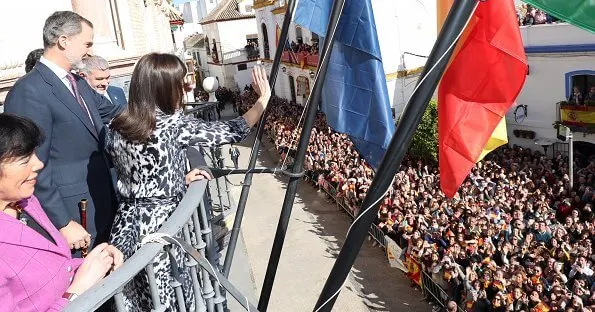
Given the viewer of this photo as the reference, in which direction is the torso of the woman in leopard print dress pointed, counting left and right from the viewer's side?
facing away from the viewer and to the right of the viewer

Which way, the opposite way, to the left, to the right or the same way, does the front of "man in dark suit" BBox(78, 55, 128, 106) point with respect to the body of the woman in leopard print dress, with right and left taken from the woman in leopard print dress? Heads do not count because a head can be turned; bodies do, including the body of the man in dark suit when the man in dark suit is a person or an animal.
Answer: to the right

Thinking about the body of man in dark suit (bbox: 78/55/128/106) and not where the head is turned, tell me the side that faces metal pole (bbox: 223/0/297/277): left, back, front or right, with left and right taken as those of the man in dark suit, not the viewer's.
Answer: front

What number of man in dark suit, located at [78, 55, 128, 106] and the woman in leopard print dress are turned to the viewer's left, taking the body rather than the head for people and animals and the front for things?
0

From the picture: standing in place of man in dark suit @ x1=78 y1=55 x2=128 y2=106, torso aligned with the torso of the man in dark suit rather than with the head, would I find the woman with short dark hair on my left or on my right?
on my right

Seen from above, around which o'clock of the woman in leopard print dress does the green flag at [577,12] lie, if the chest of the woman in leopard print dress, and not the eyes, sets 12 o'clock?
The green flag is roughly at 2 o'clock from the woman in leopard print dress.

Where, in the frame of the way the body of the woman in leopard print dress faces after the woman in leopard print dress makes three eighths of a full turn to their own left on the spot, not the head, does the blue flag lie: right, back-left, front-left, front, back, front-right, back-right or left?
back-right

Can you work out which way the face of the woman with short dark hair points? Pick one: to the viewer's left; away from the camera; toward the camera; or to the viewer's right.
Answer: to the viewer's right

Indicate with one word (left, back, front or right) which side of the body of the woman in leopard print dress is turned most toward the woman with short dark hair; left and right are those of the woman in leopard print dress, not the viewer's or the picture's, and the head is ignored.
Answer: back

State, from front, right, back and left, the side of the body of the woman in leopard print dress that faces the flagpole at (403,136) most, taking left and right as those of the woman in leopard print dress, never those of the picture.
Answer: right

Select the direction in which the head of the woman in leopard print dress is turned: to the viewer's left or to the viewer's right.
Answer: to the viewer's right

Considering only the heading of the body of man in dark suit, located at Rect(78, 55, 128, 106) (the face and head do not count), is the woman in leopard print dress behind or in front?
in front

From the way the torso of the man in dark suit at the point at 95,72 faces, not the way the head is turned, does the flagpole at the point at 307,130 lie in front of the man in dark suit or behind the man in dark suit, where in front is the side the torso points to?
in front

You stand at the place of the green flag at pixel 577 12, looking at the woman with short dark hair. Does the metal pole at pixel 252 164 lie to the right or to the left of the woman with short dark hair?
right

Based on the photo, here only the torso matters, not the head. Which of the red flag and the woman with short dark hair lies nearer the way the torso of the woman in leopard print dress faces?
the red flag

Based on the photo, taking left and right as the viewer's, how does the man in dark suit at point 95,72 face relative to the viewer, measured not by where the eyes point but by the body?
facing the viewer and to the right of the viewer

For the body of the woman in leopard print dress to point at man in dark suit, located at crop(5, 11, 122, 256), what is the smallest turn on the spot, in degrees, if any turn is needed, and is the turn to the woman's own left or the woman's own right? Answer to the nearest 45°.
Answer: approximately 90° to the woman's own left

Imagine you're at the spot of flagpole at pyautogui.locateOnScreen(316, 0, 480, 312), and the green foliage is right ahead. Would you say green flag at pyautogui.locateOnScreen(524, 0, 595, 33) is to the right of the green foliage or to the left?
right
